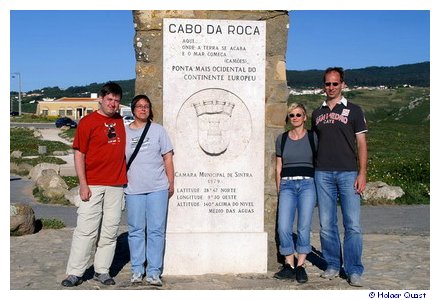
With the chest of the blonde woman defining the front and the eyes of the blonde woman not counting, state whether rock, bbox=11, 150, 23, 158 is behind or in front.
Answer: behind

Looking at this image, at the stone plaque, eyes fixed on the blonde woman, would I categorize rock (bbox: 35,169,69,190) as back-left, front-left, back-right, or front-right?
back-left

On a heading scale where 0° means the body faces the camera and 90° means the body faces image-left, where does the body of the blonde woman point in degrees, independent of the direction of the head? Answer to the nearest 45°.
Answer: approximately 0°

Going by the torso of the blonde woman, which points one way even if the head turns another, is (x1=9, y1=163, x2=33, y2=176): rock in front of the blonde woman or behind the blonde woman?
behind

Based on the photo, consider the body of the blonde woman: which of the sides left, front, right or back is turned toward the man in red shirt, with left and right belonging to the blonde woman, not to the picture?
right

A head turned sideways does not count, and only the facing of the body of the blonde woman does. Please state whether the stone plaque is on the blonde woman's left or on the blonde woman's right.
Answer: on the blonde woman's right

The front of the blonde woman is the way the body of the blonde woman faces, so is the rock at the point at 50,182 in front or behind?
behind

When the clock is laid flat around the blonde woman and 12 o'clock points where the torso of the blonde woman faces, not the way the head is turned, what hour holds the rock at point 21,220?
The rock is roughly at 4 o'clock from the blonde woman.

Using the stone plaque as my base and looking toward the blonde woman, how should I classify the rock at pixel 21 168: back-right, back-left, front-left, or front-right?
back-left

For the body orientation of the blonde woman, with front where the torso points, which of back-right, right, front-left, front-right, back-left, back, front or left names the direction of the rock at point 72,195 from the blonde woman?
back-right
